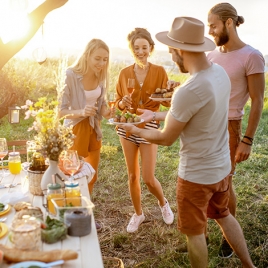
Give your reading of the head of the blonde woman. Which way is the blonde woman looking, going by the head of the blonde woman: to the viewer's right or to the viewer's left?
to the viewer's right

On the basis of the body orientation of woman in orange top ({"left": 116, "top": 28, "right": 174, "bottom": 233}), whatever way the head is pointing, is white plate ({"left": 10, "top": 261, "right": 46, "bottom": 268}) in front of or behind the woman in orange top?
in front

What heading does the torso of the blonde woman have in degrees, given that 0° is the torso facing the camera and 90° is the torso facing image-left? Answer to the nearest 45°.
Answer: approximately 315°

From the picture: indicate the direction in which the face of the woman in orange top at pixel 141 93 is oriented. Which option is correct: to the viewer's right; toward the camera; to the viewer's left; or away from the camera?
toward the camera

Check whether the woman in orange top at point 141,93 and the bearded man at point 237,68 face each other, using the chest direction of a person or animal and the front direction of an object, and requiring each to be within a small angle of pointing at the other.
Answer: no

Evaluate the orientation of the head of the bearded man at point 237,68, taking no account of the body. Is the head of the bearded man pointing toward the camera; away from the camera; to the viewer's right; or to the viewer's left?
to the viewer's left

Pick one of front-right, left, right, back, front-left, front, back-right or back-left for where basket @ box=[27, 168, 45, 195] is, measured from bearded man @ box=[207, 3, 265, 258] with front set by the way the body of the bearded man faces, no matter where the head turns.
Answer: front

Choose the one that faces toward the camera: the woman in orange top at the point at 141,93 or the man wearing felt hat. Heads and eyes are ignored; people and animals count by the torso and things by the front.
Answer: the woman in orange top

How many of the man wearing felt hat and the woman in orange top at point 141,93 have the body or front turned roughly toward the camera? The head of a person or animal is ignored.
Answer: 1

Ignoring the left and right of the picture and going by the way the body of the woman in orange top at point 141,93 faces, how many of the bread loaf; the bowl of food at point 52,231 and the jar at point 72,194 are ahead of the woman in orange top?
3

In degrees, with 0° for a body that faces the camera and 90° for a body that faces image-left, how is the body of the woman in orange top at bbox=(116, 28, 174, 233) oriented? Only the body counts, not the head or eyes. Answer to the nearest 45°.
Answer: approximately 0°

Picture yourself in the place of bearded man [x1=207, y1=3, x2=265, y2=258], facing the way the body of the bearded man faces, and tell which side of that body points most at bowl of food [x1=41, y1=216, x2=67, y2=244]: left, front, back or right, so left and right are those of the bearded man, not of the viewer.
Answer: front

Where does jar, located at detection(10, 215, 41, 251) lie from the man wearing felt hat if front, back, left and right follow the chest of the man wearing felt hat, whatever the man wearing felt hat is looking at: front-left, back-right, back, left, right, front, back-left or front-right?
left

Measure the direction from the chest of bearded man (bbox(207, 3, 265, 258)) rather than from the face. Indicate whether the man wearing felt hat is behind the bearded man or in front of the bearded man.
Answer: in front

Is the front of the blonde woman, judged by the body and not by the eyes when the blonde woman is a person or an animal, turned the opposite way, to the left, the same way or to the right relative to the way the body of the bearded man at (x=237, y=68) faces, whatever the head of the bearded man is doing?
to the left

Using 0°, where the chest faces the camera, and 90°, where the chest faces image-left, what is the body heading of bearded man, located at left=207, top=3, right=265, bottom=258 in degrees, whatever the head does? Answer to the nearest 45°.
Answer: approximately 45°

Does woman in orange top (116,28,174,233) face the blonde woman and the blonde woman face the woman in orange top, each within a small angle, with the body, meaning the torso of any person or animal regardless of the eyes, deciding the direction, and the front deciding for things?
no
